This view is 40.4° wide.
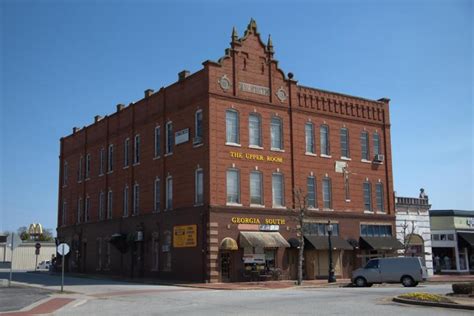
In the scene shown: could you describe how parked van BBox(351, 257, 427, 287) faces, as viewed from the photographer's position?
facing to the left of the viewer

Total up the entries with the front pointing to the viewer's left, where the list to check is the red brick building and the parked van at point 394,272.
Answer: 1

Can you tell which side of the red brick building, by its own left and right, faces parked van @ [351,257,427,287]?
front

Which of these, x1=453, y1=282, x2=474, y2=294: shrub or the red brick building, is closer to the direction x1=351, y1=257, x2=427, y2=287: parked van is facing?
the red brick building

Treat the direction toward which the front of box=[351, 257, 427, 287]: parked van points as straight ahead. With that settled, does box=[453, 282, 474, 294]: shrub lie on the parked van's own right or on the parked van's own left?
on the parked van's own left

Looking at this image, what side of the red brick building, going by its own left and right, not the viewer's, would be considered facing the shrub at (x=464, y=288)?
front
